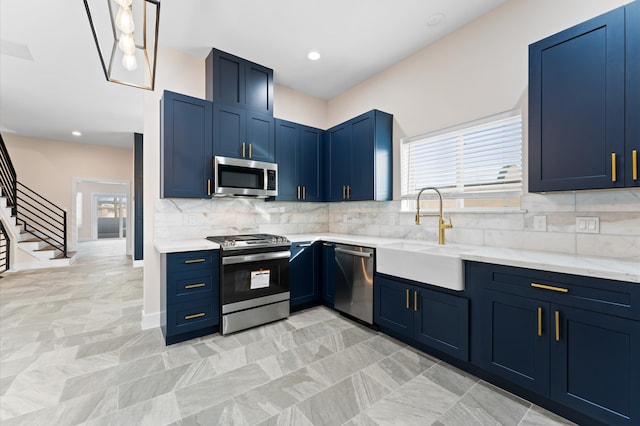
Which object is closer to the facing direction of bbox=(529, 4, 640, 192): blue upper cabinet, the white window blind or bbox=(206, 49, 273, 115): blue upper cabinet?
the blue upper cabinet

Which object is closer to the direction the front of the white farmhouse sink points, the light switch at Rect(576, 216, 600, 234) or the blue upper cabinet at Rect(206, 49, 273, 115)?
the blue upper cabinet

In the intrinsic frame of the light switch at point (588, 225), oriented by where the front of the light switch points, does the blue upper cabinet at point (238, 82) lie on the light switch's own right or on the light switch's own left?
on the light switch's own right

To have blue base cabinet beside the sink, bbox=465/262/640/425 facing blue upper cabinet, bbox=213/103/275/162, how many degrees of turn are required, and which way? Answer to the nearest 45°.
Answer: approximately 45° to its right

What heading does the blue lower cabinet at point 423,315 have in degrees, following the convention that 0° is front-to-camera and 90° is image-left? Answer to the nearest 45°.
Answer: approximately 45°

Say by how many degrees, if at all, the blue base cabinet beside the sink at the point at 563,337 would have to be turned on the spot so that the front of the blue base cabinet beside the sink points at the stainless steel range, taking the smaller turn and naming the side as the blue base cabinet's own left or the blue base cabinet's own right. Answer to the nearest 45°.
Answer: approximately 45° to the blue base cabinet's own right

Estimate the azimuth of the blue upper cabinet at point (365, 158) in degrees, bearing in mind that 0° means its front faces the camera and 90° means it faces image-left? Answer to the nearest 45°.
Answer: approximately 45°

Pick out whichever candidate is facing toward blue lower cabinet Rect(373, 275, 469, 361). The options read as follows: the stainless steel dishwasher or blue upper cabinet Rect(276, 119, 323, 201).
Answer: the blue upper cabinet
